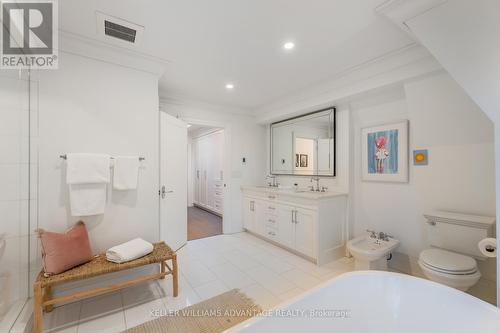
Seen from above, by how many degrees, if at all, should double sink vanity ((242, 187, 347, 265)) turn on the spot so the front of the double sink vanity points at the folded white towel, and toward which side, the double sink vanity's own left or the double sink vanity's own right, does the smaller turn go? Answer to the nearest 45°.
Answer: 0° — it already faces it

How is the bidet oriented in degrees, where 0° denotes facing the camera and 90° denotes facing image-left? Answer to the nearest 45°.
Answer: approximately 45°

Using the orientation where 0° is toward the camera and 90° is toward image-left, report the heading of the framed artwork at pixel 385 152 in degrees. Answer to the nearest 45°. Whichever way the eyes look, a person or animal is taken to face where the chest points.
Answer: approximately 45°

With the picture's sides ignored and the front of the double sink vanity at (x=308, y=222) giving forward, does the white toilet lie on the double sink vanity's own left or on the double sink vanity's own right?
on the double sink vanity's own left

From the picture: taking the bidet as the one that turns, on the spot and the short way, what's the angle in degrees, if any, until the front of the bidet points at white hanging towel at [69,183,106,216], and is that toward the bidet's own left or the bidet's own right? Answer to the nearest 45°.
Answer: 0° — it already faces it

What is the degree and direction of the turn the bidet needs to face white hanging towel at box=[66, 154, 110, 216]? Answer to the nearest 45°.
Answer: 0° — it already faces it

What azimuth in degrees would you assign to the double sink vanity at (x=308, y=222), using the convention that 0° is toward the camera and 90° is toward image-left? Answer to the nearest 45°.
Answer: approximately 45°
